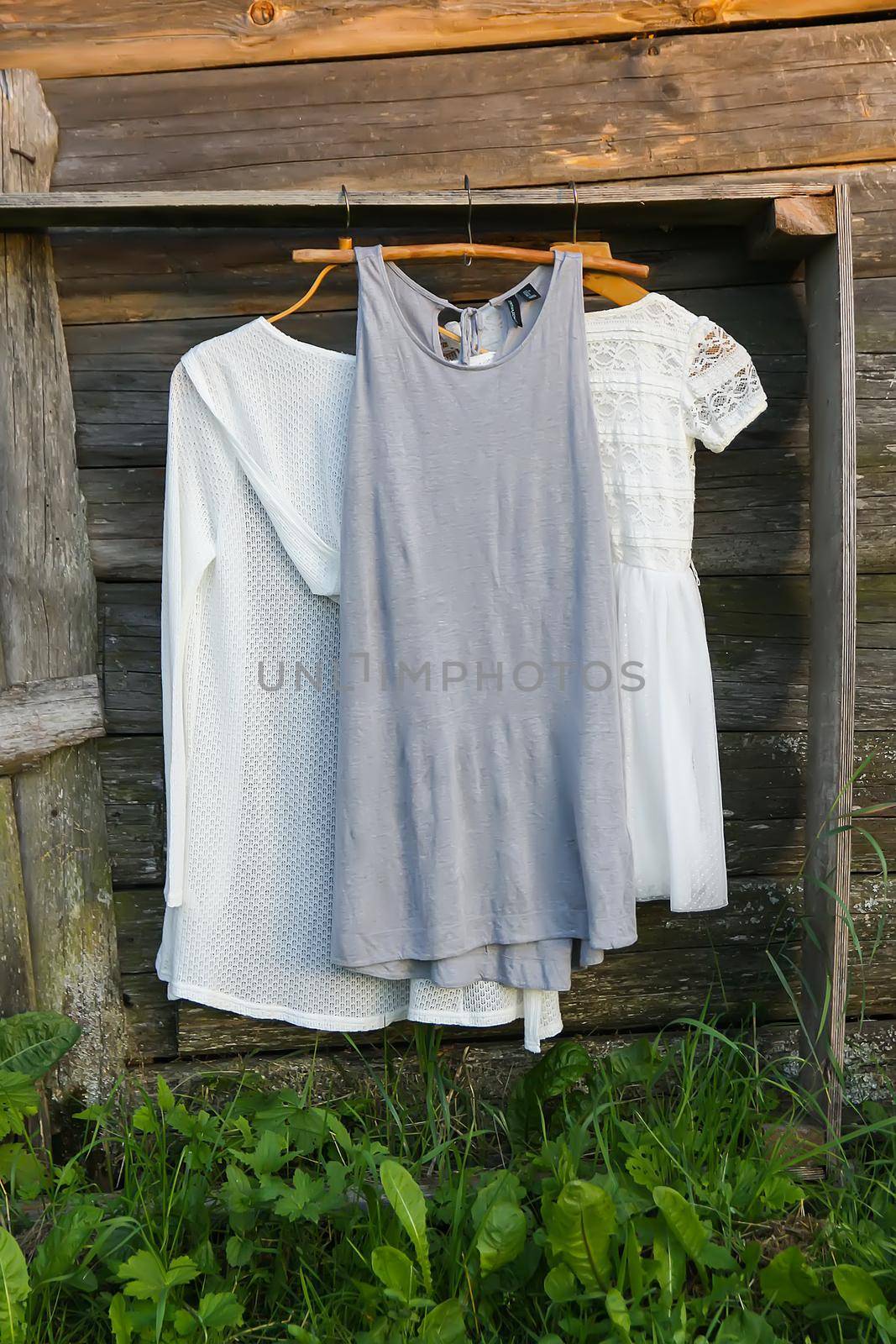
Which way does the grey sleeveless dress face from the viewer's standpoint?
toward the camera

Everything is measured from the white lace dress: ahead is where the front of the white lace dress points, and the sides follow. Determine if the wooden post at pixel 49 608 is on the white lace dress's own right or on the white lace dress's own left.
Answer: on the white lace dress's own right

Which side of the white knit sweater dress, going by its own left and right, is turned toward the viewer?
front

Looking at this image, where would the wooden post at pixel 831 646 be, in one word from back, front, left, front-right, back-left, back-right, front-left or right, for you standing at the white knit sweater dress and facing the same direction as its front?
left

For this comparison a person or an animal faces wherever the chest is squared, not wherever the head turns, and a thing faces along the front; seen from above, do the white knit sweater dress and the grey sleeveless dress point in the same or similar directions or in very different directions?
same or similar directions

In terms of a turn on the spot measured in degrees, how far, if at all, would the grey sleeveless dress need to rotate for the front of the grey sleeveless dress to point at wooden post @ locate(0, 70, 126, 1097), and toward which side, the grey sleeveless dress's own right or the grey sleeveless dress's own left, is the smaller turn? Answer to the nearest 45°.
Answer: approximately 90° to the grey sleeveless dress's own right

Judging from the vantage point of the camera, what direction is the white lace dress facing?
facing the viewer

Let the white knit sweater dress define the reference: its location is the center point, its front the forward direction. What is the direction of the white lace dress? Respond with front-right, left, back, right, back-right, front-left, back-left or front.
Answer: left

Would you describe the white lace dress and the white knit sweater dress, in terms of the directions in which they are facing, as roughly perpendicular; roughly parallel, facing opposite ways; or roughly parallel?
roughly parallel

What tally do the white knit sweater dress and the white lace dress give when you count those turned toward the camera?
2
